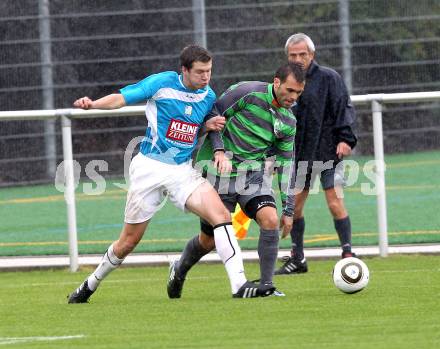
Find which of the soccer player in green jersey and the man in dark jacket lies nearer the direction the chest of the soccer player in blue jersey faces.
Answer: the soccer player in green jersey

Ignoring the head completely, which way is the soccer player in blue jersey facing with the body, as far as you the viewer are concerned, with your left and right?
facing the viewer and to the right of the viewer

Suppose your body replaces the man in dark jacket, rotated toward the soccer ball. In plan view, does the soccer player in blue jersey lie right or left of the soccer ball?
right

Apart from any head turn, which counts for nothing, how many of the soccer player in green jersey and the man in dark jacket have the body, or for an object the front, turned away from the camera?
0

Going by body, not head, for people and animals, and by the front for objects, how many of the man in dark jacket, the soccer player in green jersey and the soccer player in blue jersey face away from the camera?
0

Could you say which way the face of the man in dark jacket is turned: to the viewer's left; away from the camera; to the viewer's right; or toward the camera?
toward the camera

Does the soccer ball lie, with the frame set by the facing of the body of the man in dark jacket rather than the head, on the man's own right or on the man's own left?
on the man's own left

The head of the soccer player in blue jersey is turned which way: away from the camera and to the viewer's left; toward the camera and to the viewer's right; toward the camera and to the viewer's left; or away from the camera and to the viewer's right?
toward the camera and to the viewer's right

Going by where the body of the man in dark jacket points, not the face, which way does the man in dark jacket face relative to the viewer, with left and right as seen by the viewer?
facing the viewer and to the left of the viewer
